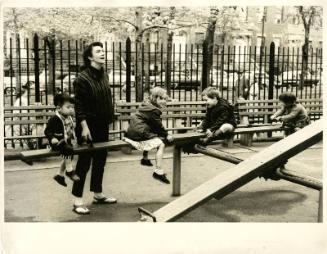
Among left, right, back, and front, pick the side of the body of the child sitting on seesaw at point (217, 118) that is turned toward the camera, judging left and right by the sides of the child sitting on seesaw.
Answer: left

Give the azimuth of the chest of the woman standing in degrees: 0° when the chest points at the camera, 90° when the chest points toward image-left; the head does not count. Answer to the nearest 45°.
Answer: approximately 315°

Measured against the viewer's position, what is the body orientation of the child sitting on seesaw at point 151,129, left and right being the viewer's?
facing to the right of the viewer

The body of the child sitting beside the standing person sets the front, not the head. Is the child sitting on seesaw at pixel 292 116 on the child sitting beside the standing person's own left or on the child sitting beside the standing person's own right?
on the child sitting beside the standing person's own left

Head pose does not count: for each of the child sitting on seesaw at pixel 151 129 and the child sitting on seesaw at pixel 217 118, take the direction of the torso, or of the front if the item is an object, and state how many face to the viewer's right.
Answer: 1

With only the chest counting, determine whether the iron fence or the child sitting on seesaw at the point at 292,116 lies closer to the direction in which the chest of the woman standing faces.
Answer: the child sitting on seesaw

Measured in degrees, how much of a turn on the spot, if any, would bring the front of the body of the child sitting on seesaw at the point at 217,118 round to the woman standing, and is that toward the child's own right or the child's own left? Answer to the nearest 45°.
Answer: approximately 45° to the child's own left
